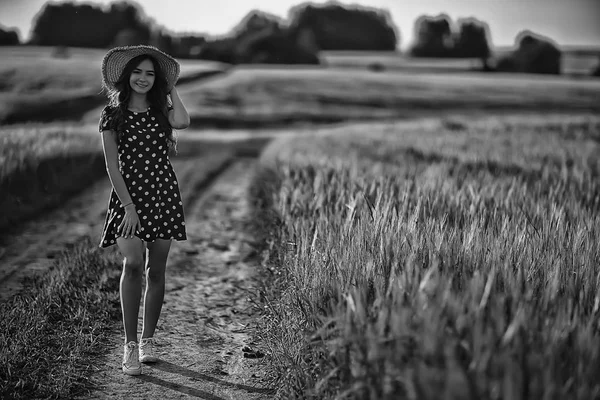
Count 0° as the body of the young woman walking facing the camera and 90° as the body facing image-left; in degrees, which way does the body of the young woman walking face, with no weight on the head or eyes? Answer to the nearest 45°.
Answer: approximately 0°

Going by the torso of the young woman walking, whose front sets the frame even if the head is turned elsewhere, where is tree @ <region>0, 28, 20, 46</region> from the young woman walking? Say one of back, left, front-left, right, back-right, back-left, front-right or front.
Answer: back
